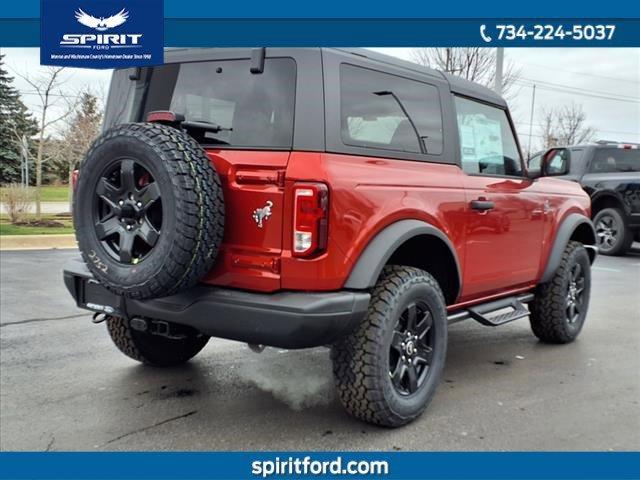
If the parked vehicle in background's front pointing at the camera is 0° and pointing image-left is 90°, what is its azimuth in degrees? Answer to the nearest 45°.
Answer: approximately 135°

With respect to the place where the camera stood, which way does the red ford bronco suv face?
facing away from the viewer and to the right of the viewer

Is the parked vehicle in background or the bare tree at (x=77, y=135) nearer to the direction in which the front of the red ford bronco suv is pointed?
the parked vehicle in background

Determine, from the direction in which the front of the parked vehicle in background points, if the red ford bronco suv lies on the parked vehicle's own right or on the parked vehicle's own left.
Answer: on the parked vehicle's own left

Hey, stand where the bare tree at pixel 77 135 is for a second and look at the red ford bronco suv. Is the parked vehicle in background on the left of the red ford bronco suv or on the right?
left

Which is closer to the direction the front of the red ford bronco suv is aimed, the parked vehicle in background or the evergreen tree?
the parked vehicle in background

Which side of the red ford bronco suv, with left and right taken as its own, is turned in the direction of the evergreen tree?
left
